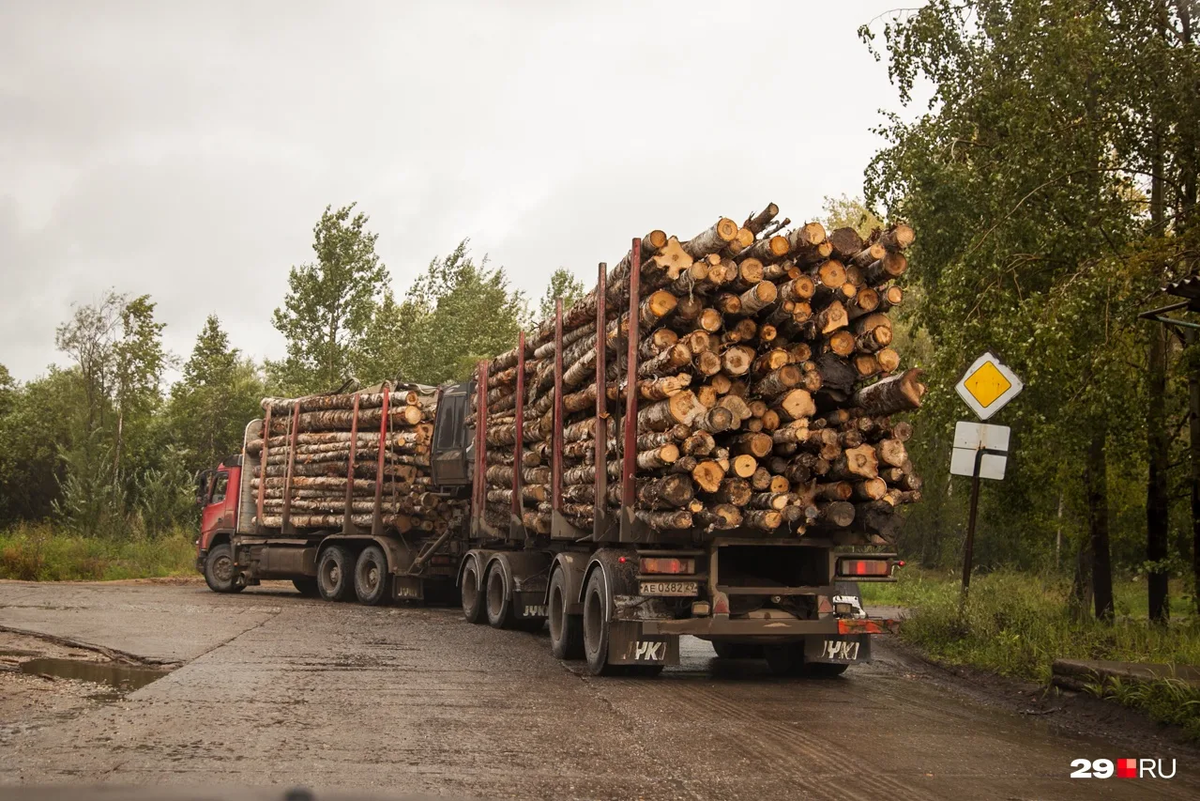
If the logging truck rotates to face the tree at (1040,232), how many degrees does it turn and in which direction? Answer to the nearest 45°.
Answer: approximately 90° to its right

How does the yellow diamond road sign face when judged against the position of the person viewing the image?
facing the viewer

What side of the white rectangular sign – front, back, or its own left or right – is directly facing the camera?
front

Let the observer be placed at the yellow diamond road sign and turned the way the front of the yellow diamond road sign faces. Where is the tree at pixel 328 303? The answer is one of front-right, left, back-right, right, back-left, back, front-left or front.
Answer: back-right

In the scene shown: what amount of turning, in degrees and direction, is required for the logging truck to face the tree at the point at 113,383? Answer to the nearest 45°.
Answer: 0° — it already faces it

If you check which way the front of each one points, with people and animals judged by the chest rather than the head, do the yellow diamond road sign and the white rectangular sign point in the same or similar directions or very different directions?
same or similar directions

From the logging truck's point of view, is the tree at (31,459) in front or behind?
in front

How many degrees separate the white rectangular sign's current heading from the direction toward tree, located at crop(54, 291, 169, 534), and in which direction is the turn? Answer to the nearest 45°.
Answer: approximately 135° to its right

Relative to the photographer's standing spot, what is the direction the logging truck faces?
facing away from the viewer and to the left of the viewer

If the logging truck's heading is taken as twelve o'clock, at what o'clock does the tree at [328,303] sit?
The tree is roughly at 1 o'clock from the logging truck.

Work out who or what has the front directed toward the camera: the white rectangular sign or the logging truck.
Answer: the white rectangular sign
